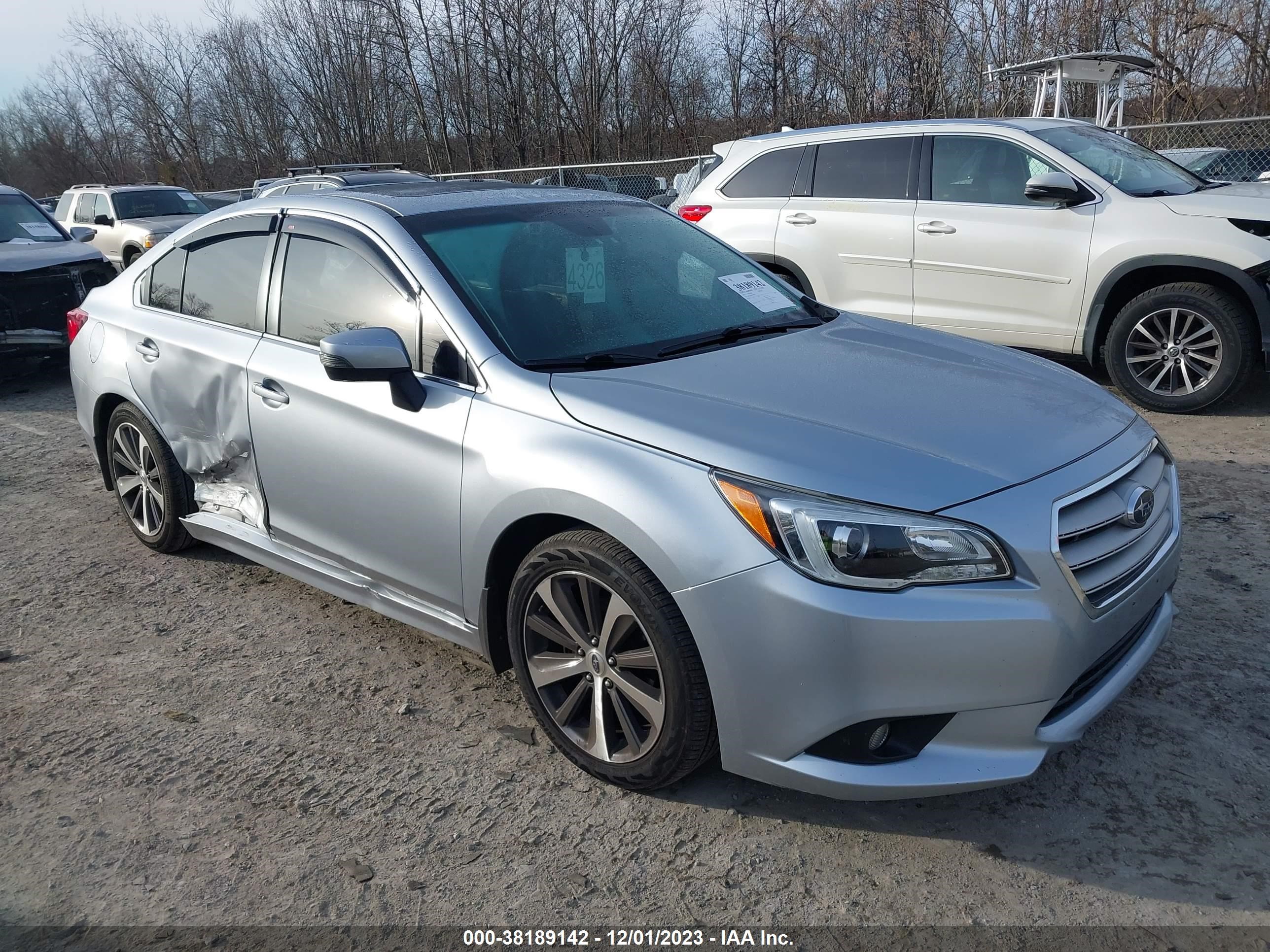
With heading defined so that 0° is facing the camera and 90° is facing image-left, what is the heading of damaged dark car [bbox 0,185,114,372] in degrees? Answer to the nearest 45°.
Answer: approximately 0°

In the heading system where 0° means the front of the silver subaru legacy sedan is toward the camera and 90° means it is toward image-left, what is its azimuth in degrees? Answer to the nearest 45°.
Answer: approximately 315°

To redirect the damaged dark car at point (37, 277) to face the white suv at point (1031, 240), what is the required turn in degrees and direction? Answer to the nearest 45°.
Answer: approximately 45° to its left

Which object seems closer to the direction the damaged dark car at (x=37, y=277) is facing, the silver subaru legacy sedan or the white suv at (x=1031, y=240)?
the silver subaru legacy sedan

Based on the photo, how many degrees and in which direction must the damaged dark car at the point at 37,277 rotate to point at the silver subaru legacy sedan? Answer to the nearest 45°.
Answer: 0° — it already faces it

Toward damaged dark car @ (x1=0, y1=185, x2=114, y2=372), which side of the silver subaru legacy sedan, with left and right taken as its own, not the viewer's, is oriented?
back

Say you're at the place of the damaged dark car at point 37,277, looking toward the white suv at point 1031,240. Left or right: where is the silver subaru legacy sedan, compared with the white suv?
right

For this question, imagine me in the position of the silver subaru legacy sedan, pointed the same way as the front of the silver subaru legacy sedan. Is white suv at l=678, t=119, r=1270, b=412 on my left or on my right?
on my left

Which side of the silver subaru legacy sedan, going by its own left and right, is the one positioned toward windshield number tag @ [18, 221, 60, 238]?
back
